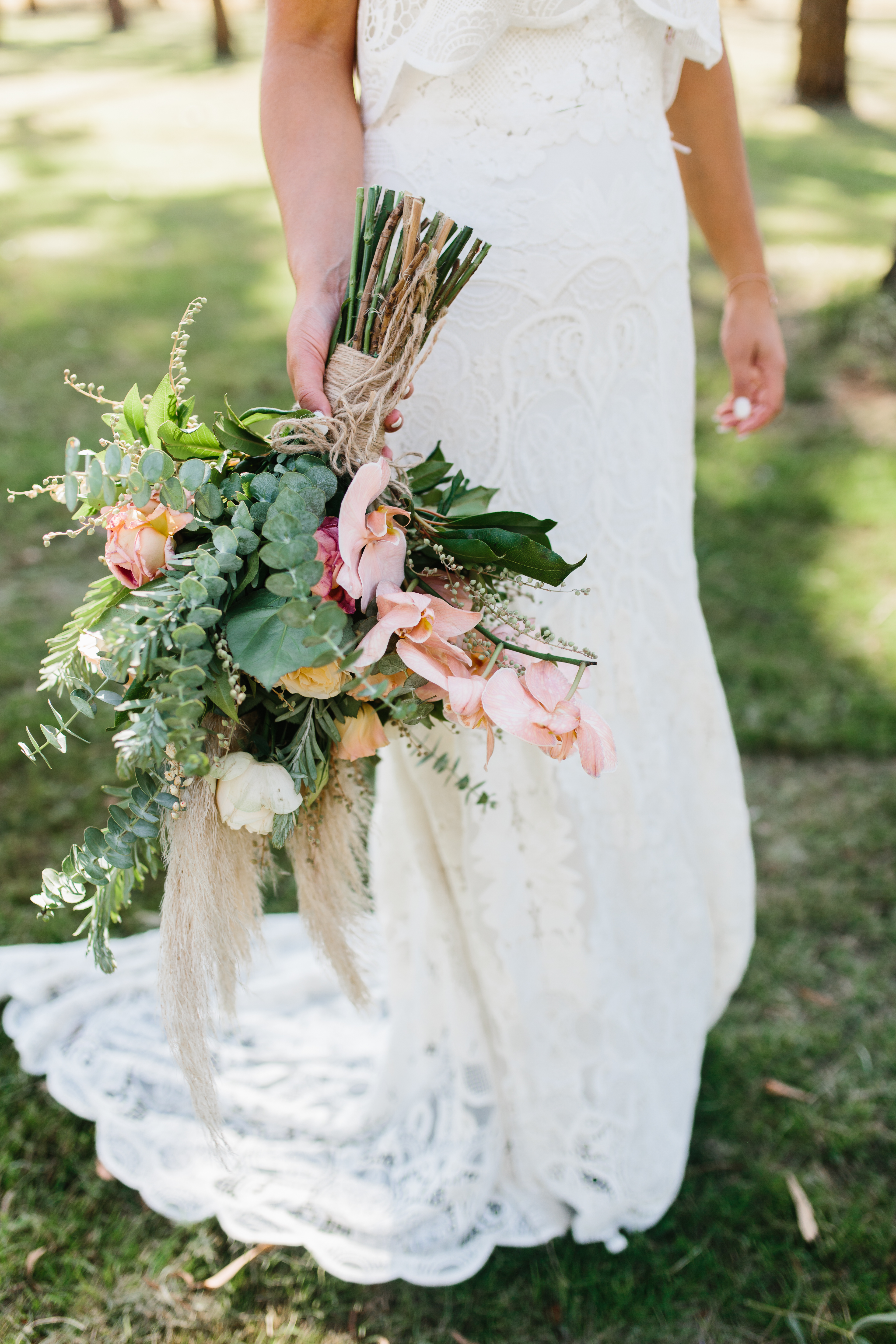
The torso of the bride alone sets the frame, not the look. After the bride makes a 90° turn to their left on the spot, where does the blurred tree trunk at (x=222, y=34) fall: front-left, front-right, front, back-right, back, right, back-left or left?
front-left

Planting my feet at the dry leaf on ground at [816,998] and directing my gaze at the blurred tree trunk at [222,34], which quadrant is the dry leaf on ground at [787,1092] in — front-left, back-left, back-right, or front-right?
back-left

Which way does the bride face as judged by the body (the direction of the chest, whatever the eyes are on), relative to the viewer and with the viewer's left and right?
facing the viewer and to the right of the viewer
